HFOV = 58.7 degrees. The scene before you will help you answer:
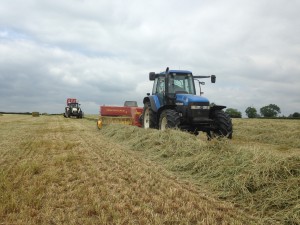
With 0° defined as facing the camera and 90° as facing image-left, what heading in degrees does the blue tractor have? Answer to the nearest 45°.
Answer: approximately 315°

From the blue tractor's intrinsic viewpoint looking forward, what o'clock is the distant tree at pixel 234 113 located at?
The distant tree is roughly at 8 o'clock from the blue tractor.
